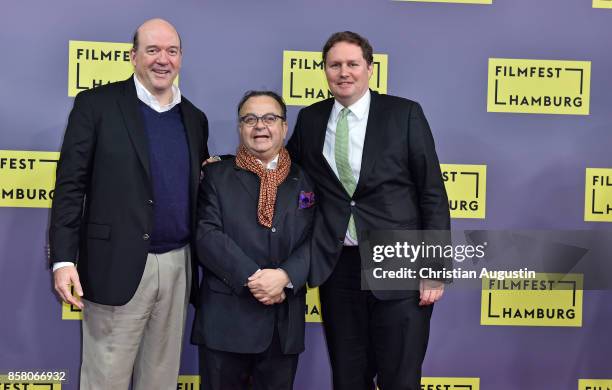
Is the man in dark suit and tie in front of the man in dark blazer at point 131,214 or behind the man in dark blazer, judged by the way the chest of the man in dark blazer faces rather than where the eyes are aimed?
in front

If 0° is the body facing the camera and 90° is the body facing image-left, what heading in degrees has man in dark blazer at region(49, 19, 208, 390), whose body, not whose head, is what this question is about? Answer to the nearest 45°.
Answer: approximately 315°

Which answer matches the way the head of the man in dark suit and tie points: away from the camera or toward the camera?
toward the camera

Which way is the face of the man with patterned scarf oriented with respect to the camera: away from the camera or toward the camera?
toward the camera
